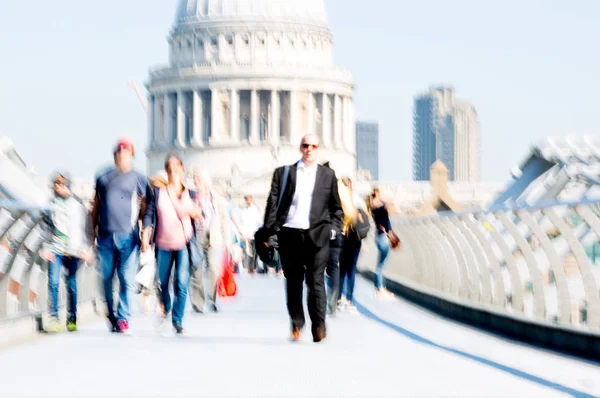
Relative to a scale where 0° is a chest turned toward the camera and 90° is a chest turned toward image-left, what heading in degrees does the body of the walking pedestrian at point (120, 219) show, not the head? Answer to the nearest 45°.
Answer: approximately 0°

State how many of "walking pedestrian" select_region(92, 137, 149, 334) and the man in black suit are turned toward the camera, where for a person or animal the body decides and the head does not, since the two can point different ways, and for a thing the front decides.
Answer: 2

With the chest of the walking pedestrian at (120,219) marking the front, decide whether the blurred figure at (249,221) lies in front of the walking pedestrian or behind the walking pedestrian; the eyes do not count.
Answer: behind

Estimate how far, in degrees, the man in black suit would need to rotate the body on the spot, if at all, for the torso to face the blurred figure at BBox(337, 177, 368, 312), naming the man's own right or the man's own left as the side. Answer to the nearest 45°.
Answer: approximately 180°
